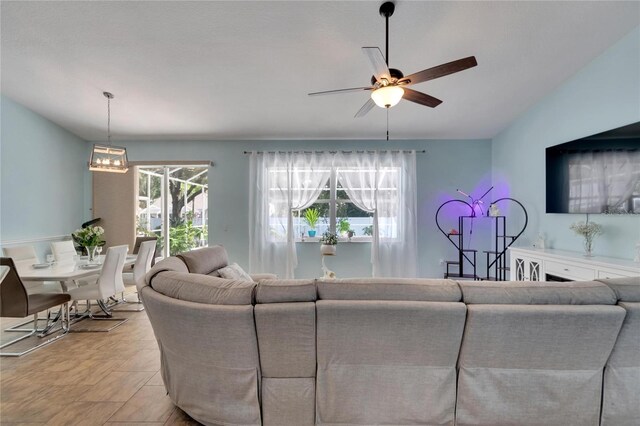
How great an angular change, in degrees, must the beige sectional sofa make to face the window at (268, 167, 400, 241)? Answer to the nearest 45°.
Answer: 0° — it already faces it

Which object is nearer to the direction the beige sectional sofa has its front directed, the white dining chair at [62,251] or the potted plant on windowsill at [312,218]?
the potted plant on windowsill

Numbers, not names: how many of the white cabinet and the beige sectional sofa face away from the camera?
1

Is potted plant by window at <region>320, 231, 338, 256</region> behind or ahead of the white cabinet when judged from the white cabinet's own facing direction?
ahead

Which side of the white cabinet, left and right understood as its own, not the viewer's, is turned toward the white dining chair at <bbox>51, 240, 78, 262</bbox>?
front

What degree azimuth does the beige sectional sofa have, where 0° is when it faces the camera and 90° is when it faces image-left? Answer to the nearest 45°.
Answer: approximately 180°

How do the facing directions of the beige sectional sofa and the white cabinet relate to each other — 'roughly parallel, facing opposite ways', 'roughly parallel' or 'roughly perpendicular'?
roughly perpendicular

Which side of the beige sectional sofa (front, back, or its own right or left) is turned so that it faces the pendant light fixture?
left

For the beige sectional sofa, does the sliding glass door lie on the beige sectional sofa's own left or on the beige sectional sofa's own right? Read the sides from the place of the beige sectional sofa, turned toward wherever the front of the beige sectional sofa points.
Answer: on the beige sectional sofa's own left

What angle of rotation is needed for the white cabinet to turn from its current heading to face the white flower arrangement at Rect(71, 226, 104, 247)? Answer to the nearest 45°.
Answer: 0° — it already faces it

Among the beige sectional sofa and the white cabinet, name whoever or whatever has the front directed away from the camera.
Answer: the beige sectional sofa

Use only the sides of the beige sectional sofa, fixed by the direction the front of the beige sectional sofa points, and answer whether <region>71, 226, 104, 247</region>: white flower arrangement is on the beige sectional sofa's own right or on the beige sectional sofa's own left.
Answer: on the beige sectional sofa's own left
